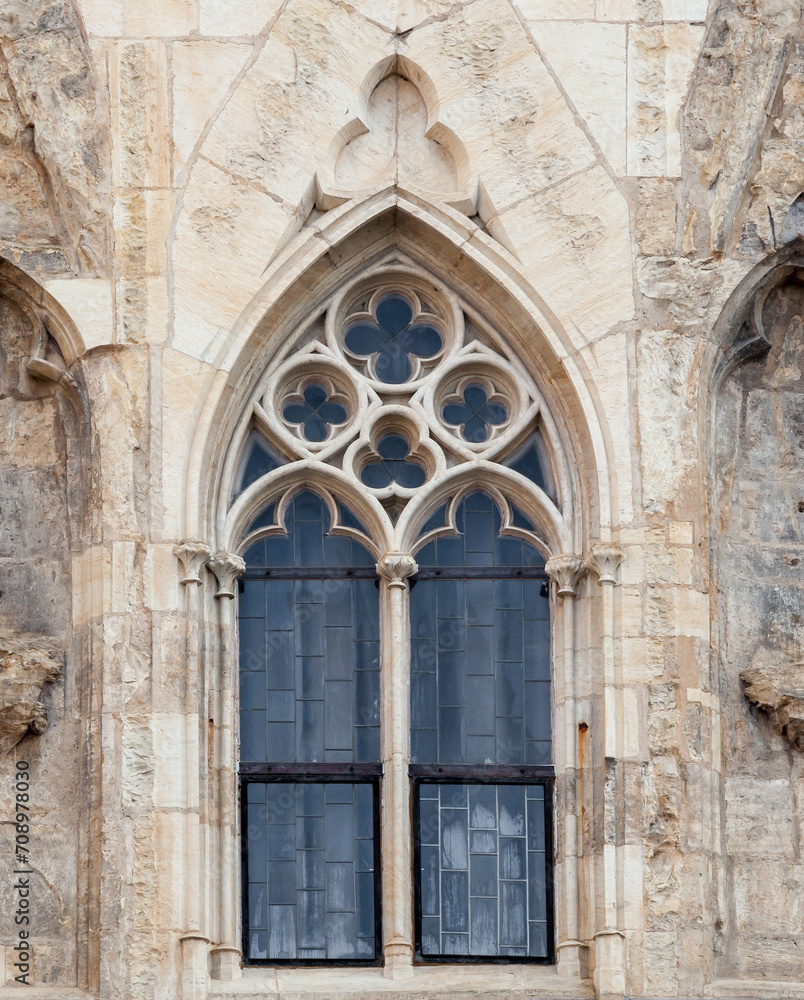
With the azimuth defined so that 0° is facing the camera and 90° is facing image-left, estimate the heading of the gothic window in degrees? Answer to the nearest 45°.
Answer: approximately 0°
